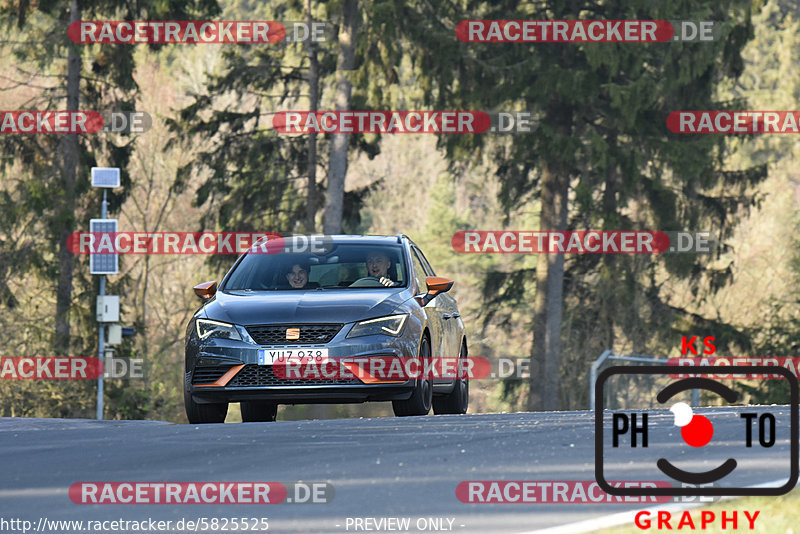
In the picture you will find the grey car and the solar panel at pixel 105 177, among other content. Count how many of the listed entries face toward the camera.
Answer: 2

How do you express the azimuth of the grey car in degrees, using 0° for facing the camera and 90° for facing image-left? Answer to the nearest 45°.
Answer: approximately 0°

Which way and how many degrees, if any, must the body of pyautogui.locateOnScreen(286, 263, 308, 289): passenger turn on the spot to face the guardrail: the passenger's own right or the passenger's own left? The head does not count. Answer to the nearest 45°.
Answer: approximately 135° to the passenger's own left

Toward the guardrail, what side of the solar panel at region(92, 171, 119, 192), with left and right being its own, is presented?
left

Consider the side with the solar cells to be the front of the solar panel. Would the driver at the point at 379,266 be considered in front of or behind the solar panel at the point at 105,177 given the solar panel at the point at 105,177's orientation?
in front

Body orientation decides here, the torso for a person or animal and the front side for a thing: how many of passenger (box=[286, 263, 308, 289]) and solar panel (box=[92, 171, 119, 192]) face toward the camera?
2
